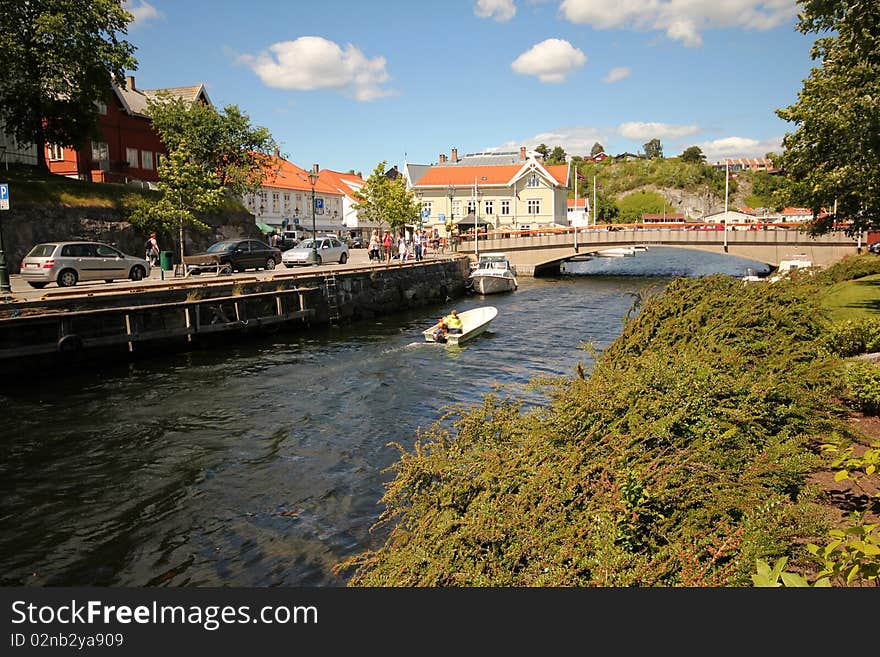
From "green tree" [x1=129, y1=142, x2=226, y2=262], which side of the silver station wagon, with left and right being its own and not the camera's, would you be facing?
front

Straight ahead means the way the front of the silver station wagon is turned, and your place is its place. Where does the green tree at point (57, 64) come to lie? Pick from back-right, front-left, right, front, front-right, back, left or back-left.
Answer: front-left

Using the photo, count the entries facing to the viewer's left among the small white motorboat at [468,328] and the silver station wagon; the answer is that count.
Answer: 0

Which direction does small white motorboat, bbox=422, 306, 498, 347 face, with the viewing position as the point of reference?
facing away from the viewer and to the right of the viewer

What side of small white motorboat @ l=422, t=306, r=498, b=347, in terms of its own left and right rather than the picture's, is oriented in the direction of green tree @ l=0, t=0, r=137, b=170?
left

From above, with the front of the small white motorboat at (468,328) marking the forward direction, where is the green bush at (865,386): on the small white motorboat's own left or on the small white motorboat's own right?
on the small white motorboat's own right

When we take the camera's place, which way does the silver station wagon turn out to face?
facing away from the viewer and to the right of the viewer
